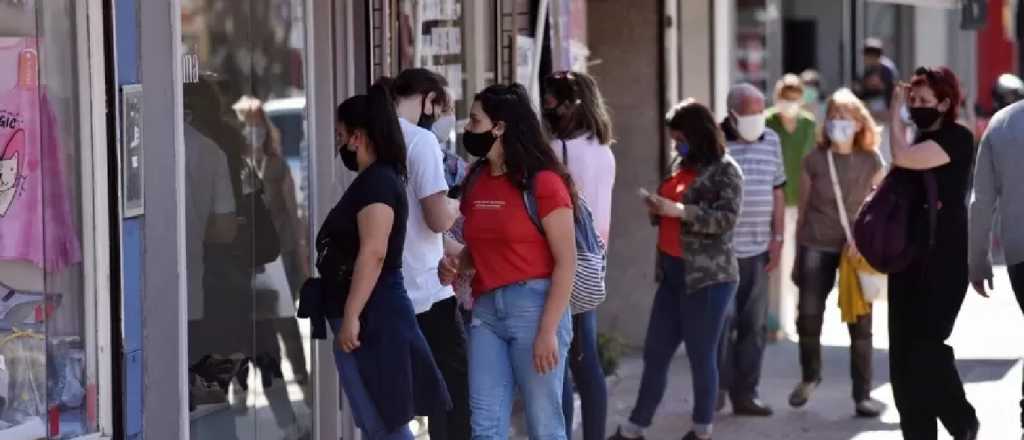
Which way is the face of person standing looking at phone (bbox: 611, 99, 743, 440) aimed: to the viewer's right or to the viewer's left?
to the viewer's left

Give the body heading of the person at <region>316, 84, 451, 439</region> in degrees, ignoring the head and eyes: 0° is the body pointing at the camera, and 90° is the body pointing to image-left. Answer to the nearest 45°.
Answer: approximately 90°

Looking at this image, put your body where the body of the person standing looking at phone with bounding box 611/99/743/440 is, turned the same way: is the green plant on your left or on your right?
on your right

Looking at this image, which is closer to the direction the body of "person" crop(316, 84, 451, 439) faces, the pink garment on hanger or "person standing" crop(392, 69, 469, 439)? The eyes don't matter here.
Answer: the pink garment on hanger

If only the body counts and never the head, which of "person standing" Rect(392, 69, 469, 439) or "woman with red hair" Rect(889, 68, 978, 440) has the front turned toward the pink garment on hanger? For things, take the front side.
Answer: the woman with red hair

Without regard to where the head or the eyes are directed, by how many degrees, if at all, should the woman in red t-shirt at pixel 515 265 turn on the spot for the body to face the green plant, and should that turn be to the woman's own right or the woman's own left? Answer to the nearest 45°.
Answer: approximately 135° to the woman's own right

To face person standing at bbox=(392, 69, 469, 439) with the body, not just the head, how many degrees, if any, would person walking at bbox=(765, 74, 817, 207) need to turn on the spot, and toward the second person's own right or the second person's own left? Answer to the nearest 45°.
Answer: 0° — they already face them

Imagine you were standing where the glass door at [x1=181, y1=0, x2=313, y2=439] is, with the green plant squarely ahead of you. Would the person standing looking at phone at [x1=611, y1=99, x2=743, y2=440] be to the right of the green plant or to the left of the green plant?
right

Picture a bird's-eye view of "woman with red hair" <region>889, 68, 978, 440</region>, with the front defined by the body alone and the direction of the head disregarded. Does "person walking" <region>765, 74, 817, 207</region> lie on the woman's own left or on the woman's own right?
on the woman's own right
